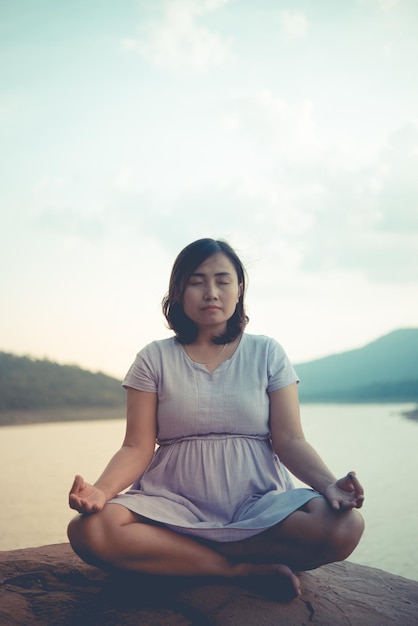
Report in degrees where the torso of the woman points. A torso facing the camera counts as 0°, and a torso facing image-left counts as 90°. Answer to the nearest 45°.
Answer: approximately 0°
